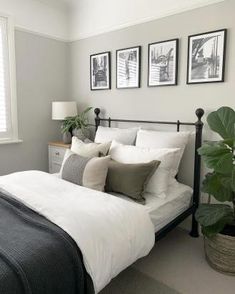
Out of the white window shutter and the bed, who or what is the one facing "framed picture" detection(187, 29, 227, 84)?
the white window shutter

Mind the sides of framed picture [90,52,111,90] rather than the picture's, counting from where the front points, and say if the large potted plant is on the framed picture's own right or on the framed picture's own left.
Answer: on the framed picture's own left

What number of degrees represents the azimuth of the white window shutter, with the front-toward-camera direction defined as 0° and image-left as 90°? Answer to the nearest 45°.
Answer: approximately 315°

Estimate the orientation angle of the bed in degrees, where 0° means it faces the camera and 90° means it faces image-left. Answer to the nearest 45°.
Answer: approximately 45°

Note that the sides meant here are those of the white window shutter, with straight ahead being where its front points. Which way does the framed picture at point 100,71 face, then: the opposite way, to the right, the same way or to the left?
to the right

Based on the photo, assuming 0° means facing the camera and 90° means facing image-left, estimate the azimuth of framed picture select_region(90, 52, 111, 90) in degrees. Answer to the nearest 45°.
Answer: approximately 45°
